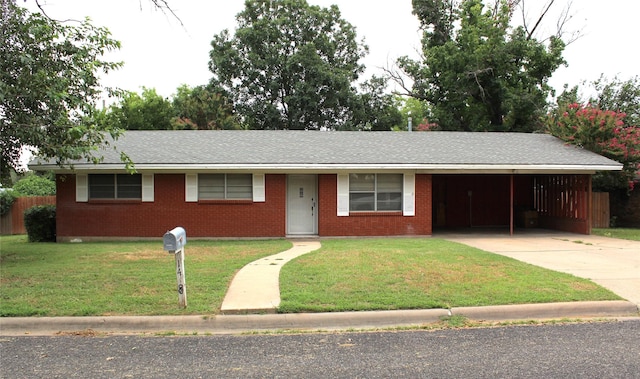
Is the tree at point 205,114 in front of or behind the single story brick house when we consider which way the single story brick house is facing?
behind

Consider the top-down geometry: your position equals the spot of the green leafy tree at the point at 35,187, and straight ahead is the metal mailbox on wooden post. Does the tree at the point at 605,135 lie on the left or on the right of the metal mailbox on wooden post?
left

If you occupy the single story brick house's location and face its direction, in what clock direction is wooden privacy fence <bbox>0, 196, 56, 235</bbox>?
The wooden privacy fence is roughly at 4 o'clock from the single story brick house.

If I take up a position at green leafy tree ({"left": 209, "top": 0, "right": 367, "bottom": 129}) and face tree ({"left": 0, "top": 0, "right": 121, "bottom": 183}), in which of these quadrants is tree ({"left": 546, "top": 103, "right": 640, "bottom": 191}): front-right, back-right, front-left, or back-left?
front-left

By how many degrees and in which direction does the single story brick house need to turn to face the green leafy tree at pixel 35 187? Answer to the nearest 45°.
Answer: approximately 135° to its right

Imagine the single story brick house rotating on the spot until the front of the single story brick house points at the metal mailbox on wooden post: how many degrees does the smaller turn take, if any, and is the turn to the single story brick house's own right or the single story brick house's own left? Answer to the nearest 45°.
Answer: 0° — it already faces it

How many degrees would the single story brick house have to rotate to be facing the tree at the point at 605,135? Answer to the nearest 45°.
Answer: approximately 90° to its left

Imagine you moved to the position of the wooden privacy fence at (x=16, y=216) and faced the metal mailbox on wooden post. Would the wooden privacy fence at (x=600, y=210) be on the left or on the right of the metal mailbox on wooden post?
left

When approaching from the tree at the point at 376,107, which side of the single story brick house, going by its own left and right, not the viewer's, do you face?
back

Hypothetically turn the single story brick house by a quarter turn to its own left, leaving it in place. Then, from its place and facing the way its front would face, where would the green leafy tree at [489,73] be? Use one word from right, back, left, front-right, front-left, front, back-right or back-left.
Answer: front-left

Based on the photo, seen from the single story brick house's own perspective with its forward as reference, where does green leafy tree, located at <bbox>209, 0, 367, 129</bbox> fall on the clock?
The green leafy tree is roughly at 6 o'clock from the single story brick house.

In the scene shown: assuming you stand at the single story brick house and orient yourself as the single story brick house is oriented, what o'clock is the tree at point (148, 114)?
The tree is roughly at 5 o'clock from the single story brick house.

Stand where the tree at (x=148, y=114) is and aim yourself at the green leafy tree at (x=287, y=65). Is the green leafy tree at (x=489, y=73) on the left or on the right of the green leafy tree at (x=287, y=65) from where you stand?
right

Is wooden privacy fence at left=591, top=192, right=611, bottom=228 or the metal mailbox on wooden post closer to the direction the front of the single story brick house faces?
the metal mailbox on wooden post

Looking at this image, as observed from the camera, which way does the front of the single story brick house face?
facing the viewer

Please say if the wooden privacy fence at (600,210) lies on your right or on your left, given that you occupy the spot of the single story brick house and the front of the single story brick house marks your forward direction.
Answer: on your left
